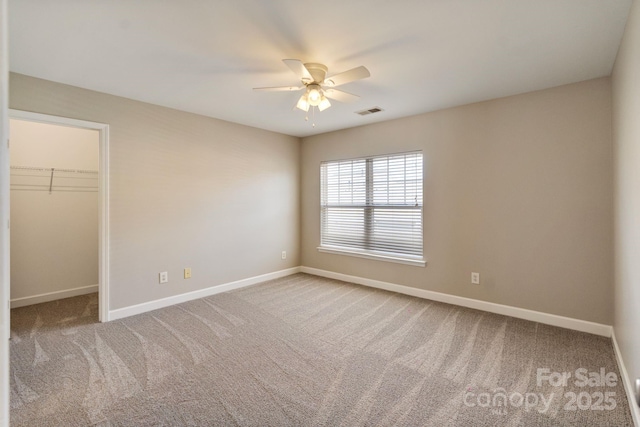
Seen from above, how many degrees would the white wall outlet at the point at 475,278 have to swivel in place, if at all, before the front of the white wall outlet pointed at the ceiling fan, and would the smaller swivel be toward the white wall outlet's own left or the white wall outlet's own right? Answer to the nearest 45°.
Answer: approximately 45° to the white wall outlet's own right

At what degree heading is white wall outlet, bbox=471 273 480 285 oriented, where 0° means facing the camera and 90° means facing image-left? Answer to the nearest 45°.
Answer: approximately 0°
